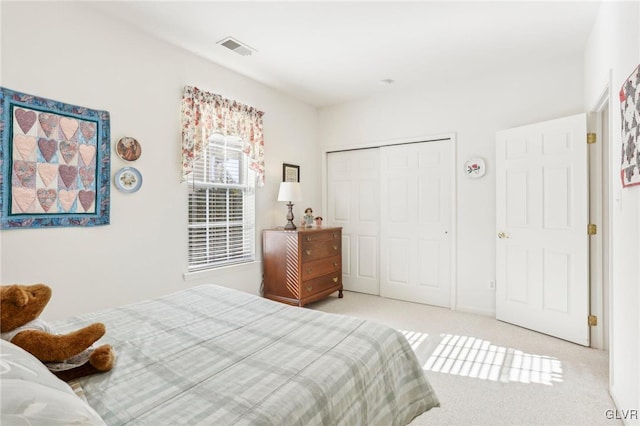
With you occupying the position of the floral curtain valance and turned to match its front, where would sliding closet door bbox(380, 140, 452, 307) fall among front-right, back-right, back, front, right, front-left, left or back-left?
front-left

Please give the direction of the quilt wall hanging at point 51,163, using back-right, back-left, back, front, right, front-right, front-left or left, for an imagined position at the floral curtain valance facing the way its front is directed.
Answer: right

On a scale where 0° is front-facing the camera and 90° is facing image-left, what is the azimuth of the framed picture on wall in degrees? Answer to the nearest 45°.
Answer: approximately 315°

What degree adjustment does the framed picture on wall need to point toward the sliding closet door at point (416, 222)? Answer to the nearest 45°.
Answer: approximately 45° to its left

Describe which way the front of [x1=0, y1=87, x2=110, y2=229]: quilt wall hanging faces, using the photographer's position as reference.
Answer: facing the viewer and to the right of the viewer

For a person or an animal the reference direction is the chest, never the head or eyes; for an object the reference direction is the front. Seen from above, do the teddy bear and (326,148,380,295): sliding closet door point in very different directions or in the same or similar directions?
very different directions

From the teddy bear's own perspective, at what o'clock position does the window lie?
The window is roughly at 10 o'clock from the teddy bear.

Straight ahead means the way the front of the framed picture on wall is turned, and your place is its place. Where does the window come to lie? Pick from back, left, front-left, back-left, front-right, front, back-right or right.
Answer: right

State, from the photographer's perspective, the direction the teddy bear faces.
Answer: facing to the right of the viewer

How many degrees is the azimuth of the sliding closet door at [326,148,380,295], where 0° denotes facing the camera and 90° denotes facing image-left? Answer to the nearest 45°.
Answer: approximately 45°

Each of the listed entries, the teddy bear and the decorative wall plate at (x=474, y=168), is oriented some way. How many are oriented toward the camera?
1

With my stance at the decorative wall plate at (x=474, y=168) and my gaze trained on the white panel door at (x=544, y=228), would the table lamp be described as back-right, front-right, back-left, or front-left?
back-right
